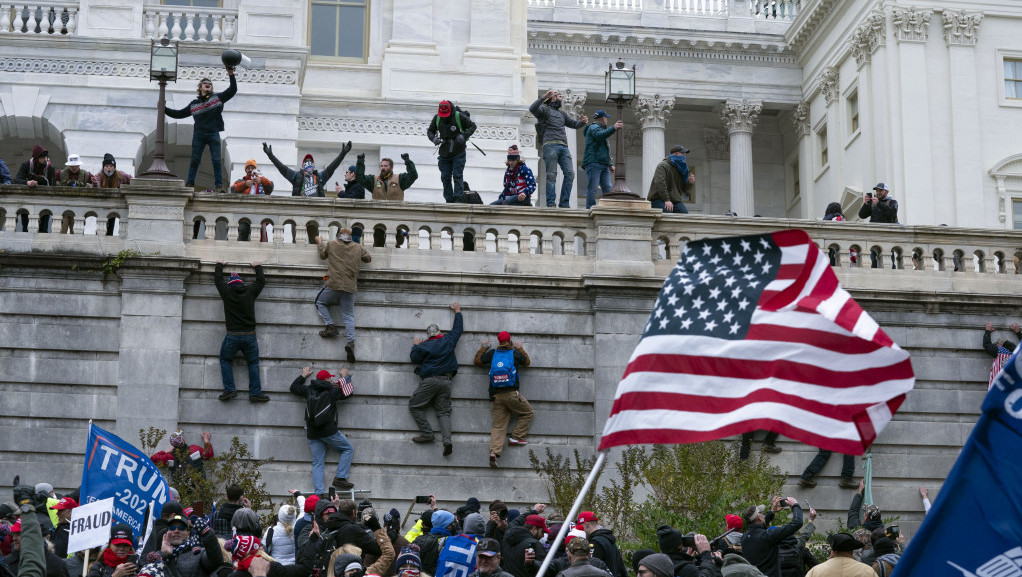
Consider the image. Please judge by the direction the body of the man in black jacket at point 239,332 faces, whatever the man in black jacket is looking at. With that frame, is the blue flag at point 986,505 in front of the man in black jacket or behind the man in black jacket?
behind

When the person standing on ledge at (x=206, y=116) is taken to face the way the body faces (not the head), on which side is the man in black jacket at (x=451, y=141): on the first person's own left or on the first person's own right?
on the first person's own left

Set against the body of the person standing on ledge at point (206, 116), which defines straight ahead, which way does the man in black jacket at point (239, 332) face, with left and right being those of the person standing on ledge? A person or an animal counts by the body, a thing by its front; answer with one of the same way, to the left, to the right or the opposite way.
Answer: the opposite way

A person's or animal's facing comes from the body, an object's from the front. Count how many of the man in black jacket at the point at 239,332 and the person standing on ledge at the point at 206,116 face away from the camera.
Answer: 1

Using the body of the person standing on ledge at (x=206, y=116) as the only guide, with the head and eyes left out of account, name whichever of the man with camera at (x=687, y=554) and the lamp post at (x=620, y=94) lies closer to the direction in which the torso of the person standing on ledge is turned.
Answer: the man with camera

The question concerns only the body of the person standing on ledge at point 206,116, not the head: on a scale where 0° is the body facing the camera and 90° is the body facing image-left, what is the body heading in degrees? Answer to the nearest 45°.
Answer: approximately 0°

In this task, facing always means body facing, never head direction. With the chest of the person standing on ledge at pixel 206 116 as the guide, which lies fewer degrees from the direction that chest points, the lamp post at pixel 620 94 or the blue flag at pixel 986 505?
the blue flag

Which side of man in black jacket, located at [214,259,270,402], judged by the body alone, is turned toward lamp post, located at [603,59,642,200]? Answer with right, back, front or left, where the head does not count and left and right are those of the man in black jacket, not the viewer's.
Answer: right

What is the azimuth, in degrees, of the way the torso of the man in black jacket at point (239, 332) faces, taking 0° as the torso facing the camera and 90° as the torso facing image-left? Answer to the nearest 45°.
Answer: approximately 180°
